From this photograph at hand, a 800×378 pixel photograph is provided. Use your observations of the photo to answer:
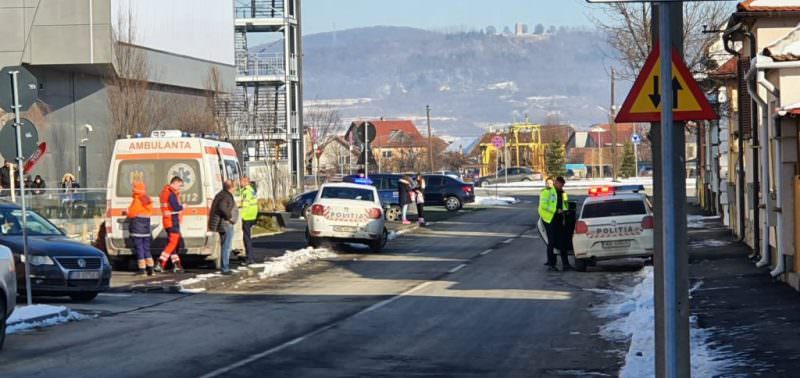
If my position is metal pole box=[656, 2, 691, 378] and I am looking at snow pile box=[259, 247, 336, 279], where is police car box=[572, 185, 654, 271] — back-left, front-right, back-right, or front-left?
front-right

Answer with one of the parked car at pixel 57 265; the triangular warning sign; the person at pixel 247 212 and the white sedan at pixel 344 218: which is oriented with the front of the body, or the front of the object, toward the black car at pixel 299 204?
the white sedan

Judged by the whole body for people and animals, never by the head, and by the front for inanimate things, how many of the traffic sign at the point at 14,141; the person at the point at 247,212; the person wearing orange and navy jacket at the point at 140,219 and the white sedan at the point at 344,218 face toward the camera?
0

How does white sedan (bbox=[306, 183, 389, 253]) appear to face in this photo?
away from the camera

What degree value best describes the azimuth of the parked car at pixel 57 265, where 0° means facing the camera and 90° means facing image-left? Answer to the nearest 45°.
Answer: approximately 315°

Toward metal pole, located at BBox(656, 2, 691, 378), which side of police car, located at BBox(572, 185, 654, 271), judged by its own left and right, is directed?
back

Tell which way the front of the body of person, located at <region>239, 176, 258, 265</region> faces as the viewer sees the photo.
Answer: to the viewer's left

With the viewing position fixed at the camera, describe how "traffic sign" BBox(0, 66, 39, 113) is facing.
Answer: facing away from the viewer

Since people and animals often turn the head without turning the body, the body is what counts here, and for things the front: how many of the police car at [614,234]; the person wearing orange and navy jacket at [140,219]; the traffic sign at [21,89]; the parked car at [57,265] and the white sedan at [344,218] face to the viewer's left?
0

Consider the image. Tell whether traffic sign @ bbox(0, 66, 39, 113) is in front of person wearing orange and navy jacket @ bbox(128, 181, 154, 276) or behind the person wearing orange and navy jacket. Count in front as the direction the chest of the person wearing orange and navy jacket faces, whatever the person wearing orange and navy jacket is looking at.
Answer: behind

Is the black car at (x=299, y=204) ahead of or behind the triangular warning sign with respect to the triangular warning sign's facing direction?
behind

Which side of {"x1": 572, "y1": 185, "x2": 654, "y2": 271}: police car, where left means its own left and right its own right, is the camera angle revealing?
back

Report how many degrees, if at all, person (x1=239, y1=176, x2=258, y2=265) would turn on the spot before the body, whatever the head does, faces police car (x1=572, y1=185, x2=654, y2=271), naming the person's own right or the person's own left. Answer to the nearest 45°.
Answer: approximately 180°

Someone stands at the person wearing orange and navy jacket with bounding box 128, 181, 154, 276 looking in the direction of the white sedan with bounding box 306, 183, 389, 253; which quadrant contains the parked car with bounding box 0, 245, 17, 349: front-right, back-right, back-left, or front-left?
back-right

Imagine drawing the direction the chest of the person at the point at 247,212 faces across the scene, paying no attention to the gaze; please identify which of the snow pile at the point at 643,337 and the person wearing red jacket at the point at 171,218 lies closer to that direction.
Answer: the person wearing red jacket

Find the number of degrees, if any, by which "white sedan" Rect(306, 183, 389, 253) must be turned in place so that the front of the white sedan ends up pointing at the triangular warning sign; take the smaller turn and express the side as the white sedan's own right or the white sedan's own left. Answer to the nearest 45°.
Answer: approximately 180°

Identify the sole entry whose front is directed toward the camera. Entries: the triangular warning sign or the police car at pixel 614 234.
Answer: the triangular warning sign

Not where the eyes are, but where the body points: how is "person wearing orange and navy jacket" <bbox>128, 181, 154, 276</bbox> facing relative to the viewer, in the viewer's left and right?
facing away from the viewer
